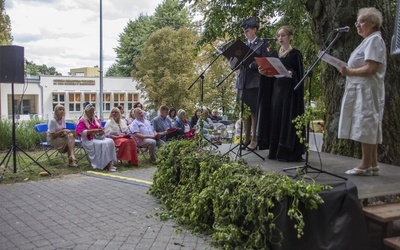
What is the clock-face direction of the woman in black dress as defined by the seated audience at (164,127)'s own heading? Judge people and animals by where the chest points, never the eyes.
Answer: The woman in black dress is roughly at 1 o'clock from the seated audience.

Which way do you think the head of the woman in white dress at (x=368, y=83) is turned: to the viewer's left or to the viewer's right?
to the viewer's left

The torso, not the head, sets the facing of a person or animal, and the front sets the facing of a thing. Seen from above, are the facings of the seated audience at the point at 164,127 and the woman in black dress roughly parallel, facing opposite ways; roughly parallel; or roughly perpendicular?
roughly perpendicular

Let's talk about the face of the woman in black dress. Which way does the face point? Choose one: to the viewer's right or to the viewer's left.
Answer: to the viewer's left

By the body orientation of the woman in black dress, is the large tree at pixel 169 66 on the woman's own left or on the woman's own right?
on the woman's own right

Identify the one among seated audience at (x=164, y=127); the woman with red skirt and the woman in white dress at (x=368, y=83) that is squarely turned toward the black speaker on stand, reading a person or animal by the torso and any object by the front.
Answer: the woman in white dress

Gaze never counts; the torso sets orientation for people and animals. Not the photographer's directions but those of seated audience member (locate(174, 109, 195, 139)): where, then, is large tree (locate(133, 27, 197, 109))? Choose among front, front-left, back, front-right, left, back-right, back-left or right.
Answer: back-left

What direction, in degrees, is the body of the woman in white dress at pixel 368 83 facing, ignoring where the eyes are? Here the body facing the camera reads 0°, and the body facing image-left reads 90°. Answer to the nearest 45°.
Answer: approximately 90°

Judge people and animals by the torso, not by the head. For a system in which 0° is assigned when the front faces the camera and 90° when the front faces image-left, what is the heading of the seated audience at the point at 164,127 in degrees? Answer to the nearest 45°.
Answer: approximately 315°

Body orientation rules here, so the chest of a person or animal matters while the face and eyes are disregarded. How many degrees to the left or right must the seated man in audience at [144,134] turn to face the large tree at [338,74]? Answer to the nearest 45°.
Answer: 0° — they already face it
